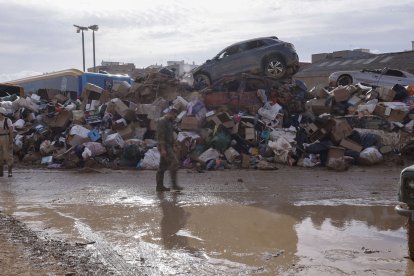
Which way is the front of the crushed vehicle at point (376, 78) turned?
to the viewer's left

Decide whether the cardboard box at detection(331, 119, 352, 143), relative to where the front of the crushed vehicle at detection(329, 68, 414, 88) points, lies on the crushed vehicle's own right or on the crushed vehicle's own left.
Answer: on the crushed vehicle's own left

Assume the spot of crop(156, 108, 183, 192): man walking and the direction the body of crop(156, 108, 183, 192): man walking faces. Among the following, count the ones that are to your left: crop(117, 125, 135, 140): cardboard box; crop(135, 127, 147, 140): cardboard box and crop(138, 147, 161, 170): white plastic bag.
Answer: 3

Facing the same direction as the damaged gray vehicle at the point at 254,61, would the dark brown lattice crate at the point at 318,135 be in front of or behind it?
behind

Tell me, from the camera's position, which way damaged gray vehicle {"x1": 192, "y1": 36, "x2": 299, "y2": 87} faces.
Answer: facing away from the viewer and to the left of the viewer

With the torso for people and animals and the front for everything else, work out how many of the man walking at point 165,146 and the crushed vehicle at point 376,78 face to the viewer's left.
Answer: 1

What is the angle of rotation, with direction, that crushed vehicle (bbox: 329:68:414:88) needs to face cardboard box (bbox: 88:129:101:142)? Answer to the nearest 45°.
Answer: approximately 45° to its left

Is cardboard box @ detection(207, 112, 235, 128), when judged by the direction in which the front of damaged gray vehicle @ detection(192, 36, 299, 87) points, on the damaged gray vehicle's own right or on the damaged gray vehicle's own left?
on the damaged gray vehicle's own left

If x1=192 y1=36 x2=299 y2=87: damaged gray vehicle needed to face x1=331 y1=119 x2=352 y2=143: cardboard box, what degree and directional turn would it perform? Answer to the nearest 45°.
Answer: approximately 180°

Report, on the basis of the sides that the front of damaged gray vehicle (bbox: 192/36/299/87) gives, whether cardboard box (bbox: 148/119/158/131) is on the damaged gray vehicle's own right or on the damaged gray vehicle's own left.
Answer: on the damaged gray vehicle's own left
